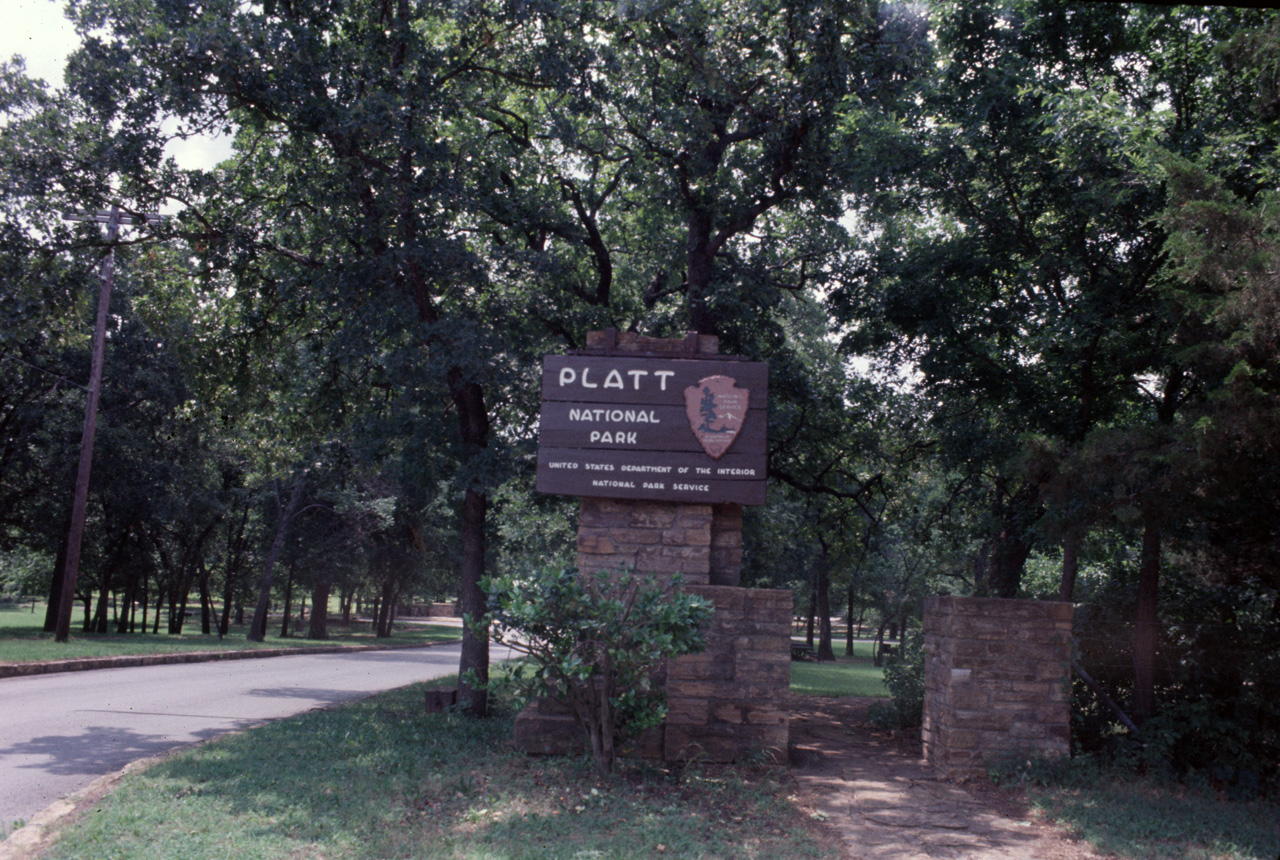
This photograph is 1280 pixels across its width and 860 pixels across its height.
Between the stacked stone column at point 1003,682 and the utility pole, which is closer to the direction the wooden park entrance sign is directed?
the stacked stone column

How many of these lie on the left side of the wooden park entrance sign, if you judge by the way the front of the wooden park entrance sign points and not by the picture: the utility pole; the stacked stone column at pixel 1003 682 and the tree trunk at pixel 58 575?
1

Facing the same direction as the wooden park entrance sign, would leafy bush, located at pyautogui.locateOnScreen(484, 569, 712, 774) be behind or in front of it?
in front

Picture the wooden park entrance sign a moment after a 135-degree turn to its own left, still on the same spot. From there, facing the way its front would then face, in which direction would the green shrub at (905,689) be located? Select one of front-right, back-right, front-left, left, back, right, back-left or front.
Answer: front

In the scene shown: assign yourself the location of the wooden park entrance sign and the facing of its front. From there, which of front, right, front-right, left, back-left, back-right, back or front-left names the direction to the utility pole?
back-right

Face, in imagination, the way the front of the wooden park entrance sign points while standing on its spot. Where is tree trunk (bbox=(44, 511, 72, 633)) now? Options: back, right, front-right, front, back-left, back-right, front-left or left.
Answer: back-right

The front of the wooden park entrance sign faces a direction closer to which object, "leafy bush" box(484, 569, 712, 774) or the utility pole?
the leafy bush

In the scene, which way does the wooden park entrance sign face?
toward the camera

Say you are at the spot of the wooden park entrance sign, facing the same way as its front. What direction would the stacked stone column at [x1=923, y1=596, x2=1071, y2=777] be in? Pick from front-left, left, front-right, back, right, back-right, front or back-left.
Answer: left
